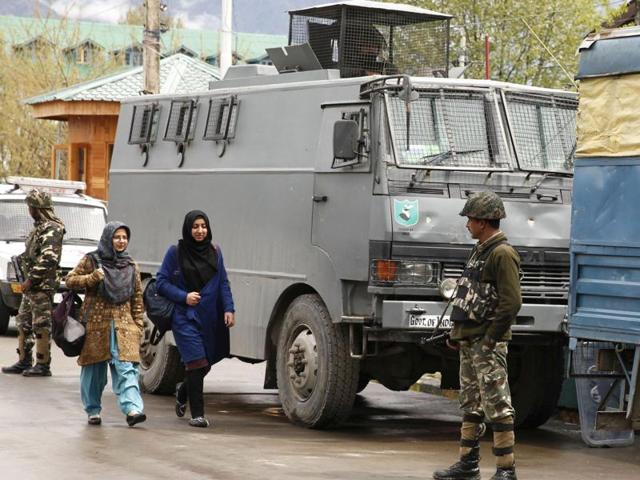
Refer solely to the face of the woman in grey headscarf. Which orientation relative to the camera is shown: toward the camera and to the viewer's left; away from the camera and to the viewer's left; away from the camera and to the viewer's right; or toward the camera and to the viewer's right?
toward the camera and to the viewer's right

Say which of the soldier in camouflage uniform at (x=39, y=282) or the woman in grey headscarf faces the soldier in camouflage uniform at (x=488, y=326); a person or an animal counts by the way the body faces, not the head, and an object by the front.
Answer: the woman in grey headscarf

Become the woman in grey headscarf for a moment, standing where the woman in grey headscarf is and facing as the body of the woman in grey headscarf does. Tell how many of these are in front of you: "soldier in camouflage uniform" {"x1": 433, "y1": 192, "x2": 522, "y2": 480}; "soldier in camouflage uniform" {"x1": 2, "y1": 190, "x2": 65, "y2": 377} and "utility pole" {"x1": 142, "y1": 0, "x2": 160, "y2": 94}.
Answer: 1

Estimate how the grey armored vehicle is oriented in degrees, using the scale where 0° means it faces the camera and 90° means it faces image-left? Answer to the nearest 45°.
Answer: approximately 315°

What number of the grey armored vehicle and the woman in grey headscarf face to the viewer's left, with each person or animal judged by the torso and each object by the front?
0

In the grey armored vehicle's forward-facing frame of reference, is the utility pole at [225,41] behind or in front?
behind

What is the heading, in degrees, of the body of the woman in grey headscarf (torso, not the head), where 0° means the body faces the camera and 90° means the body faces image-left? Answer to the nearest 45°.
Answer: approximately 315°

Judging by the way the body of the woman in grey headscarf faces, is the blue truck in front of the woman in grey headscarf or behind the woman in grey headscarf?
in front

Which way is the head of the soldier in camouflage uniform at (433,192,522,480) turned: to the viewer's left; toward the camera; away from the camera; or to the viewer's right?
to the viewer's left
